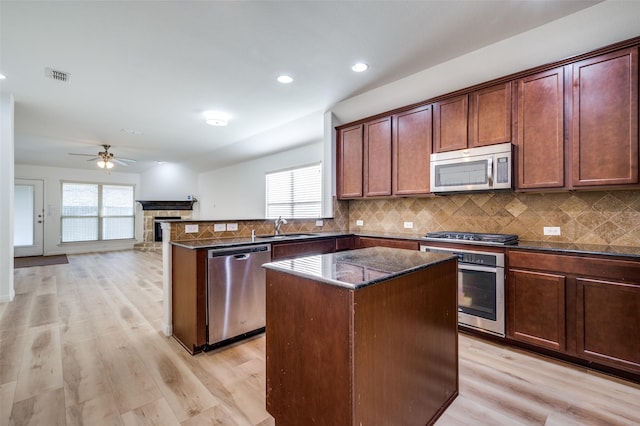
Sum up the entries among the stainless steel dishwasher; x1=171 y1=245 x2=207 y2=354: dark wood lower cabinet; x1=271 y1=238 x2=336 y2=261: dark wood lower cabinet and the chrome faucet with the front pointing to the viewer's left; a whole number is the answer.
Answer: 0

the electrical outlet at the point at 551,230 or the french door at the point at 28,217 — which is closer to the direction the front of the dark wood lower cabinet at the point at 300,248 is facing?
the electrical outlet

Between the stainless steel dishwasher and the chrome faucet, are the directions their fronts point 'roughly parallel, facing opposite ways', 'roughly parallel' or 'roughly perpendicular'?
roughly parallel

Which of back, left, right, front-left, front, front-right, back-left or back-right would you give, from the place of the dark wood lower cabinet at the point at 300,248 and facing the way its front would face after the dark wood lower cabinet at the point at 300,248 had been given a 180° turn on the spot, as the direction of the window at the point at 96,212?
front

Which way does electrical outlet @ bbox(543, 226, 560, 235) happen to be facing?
toward the camera

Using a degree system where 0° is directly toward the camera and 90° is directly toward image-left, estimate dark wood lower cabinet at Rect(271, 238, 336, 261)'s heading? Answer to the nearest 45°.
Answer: approximately 315°

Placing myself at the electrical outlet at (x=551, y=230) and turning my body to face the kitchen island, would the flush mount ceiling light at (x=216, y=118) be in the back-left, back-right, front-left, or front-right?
front-right

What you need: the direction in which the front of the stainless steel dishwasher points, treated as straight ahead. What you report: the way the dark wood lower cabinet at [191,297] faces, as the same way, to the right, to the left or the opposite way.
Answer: the same way

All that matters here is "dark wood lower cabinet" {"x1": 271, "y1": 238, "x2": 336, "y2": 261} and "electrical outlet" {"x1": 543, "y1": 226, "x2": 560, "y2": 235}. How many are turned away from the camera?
0

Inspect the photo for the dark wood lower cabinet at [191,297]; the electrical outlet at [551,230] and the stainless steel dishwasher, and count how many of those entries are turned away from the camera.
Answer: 0

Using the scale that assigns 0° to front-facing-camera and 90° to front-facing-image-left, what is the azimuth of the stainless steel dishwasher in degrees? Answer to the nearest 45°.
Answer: approximately 315°

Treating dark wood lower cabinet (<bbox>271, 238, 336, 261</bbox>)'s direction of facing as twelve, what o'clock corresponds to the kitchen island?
The kitchen island is roughly at 1 o'clock from the dark wood lower cabinet.

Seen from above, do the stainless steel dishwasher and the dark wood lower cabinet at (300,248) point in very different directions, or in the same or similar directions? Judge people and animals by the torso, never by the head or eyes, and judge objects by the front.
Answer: same or similar directions

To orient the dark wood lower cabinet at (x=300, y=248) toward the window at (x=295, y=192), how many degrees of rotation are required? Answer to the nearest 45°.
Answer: approximately 135° to its left

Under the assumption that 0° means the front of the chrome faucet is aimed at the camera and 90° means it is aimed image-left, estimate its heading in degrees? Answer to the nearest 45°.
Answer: approximately 315°

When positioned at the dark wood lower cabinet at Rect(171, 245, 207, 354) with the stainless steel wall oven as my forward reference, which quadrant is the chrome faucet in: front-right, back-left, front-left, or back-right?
front-left
